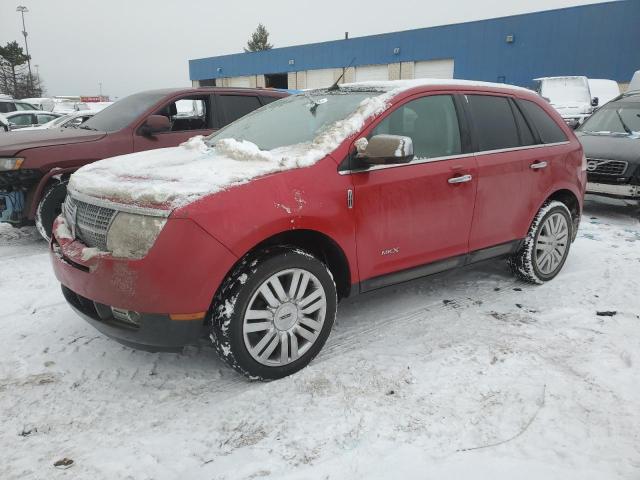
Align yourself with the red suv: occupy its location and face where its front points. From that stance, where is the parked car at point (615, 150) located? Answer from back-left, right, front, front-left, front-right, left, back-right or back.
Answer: back

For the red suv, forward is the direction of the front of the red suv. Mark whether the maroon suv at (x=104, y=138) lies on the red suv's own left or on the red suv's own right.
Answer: on the red suv's own right

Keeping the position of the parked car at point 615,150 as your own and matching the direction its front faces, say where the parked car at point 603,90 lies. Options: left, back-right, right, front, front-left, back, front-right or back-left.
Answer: back-right

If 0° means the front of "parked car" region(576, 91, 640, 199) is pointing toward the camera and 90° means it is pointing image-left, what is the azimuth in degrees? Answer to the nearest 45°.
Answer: approximately 45°

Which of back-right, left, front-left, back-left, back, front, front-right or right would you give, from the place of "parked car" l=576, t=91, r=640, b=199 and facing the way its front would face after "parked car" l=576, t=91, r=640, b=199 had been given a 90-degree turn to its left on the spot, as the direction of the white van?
back-left

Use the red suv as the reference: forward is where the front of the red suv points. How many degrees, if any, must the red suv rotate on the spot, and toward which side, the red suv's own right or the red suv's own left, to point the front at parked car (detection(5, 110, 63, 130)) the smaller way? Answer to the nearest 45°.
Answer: approximately 90° to the red suv's own right
